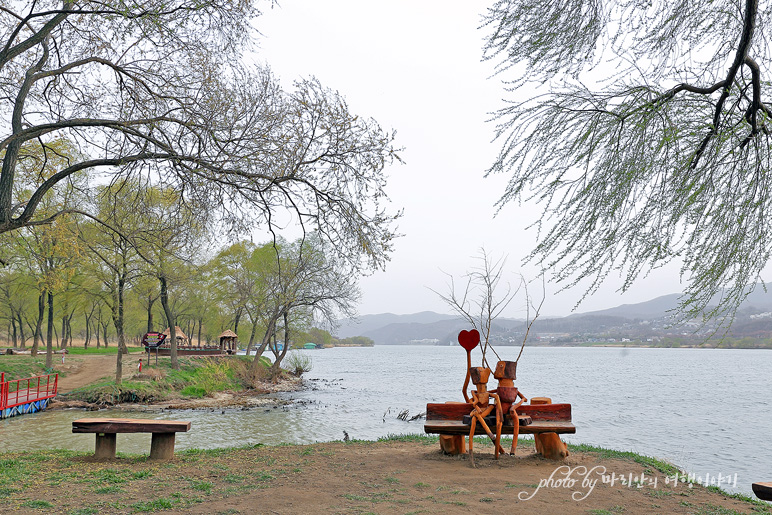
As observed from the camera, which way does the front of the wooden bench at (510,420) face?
facing the viewer

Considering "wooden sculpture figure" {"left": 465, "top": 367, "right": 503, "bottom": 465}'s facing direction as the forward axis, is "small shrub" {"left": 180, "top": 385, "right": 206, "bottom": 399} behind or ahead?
behind

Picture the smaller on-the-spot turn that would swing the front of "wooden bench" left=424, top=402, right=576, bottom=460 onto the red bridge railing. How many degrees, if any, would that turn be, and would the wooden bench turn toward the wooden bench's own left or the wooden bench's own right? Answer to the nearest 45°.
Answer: approximately 135° to the wooden bench's own right

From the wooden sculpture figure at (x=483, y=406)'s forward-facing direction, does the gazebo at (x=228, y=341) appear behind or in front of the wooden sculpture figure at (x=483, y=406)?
behind

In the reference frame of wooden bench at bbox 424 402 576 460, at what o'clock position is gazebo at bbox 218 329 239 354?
The gazebo is roughly at 5 o'clock from the wooden bench.

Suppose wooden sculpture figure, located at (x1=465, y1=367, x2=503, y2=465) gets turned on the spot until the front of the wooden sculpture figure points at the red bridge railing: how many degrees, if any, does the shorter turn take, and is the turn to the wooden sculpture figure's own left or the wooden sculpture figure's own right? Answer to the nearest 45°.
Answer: approximately 135° to the wooden sculpture figure's own right

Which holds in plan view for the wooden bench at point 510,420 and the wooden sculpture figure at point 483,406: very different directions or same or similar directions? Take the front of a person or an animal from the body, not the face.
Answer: same or similar directions

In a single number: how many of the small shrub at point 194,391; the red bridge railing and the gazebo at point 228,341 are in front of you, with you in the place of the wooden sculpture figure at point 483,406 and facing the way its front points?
0
